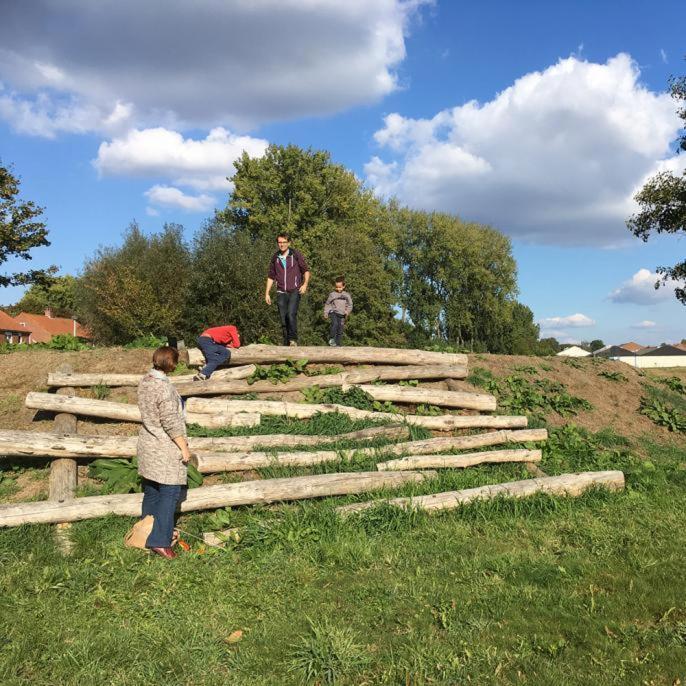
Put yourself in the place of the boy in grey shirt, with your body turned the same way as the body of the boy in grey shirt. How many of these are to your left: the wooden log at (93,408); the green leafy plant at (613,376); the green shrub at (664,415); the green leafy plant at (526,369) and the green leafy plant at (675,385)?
4

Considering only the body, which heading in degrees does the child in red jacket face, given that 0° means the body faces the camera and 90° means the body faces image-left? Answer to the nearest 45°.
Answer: approximately 270°

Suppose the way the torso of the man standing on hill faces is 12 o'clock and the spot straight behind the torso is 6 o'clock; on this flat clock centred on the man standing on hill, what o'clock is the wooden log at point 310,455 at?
The wooden log is roughly at 12 o'clock from the man standing on hill.

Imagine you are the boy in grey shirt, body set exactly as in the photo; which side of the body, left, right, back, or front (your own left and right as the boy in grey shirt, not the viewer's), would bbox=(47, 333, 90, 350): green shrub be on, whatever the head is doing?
right

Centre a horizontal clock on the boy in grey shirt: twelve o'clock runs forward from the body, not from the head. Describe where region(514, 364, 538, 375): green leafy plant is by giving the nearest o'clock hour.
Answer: The green leafy plant is roughly at 9 o'clock from the boy in grey shirt.

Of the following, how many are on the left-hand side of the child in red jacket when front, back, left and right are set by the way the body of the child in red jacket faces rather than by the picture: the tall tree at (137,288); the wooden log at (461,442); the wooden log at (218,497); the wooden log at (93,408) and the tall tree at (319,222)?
2

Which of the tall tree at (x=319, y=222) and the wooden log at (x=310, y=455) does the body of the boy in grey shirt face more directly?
the wooden log

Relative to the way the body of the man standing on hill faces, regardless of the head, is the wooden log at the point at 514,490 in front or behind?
in front

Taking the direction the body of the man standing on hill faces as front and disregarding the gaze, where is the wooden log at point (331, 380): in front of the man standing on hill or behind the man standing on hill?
in front

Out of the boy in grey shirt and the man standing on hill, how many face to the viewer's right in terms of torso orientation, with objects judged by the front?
0

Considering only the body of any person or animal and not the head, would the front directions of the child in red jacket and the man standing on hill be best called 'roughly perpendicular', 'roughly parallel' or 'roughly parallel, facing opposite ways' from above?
roughly perpendicular
